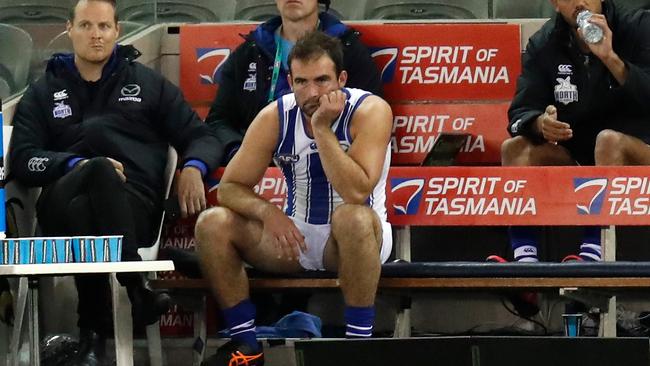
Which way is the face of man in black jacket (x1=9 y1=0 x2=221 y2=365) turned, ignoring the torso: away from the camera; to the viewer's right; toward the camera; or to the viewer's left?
toward the camera

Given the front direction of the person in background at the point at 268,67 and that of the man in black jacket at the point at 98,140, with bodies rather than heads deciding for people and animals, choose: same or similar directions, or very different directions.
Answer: same or similar directions

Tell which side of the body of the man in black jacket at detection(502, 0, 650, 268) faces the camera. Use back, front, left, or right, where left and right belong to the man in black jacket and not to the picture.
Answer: front

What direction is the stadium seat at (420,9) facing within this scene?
toward the camera

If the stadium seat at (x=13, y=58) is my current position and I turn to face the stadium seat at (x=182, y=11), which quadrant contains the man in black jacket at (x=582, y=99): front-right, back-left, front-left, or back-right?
front-right

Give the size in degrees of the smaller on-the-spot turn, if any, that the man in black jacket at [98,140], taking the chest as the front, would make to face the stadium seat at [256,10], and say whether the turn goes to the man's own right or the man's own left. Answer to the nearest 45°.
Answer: approximately 135° to the man's own left

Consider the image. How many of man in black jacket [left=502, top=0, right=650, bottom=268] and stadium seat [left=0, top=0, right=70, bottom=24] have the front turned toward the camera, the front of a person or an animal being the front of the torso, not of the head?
2

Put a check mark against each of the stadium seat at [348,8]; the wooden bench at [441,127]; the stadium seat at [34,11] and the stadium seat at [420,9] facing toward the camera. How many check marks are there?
4

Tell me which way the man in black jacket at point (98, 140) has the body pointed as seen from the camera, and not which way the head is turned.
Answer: toward the camera

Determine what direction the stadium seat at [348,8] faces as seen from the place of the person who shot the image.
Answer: facing the viewer

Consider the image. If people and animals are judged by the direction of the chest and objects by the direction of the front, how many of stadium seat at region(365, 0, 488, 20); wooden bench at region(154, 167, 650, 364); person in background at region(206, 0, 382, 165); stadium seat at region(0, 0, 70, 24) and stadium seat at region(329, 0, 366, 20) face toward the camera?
5

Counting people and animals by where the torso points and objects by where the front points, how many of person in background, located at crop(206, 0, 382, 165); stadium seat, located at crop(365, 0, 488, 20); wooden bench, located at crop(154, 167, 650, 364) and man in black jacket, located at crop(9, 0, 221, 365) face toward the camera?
4
